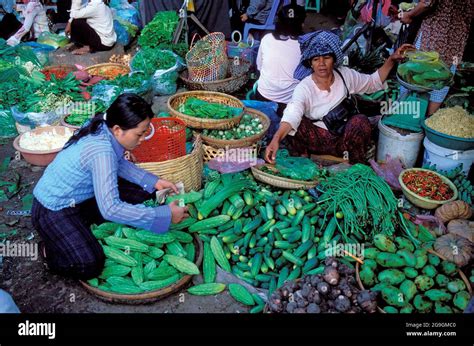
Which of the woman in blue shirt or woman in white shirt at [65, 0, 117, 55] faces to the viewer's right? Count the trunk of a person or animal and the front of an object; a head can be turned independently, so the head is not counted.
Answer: the woman in blue shirt

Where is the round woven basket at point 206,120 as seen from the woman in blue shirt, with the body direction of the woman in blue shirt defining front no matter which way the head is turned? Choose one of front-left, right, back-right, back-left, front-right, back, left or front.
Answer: front-left

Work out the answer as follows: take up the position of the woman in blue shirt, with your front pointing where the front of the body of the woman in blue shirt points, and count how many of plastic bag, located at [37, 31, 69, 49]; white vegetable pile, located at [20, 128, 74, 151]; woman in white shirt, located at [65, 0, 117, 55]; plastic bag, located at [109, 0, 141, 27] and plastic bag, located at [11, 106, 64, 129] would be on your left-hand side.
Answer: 5

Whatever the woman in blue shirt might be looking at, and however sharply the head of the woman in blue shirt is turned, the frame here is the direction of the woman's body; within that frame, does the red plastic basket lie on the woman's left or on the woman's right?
on the woman's left

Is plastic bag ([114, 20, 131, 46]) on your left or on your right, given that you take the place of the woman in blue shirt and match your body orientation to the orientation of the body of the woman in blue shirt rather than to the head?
on your left

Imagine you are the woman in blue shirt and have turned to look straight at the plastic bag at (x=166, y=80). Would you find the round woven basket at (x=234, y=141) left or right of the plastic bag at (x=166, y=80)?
right

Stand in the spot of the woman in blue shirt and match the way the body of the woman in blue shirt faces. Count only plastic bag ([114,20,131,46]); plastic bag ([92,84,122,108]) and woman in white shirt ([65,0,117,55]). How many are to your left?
3

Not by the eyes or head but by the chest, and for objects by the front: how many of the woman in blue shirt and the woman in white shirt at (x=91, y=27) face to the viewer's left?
1

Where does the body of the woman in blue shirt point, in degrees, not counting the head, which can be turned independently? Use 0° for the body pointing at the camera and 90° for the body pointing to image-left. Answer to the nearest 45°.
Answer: approximately 270°

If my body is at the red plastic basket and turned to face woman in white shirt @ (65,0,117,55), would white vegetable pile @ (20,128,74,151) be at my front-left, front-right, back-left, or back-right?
front-left

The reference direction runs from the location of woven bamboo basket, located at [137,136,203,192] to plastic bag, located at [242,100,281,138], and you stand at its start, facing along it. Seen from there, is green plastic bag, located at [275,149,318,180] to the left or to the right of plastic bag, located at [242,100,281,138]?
right

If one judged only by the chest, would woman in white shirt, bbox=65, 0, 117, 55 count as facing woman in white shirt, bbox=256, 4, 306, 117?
no

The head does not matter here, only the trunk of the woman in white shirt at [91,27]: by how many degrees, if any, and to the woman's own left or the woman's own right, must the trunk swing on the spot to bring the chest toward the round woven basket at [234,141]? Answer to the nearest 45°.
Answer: approximately 90° to the woman's own left

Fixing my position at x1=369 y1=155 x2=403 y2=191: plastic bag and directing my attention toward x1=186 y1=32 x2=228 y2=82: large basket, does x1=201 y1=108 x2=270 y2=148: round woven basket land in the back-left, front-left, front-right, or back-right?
front-left

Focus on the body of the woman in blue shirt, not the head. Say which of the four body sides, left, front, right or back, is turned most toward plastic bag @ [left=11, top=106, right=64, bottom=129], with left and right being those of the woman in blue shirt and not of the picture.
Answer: left

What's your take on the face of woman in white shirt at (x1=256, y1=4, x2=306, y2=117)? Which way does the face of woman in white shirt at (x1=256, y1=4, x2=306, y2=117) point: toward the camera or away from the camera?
away from the camera
